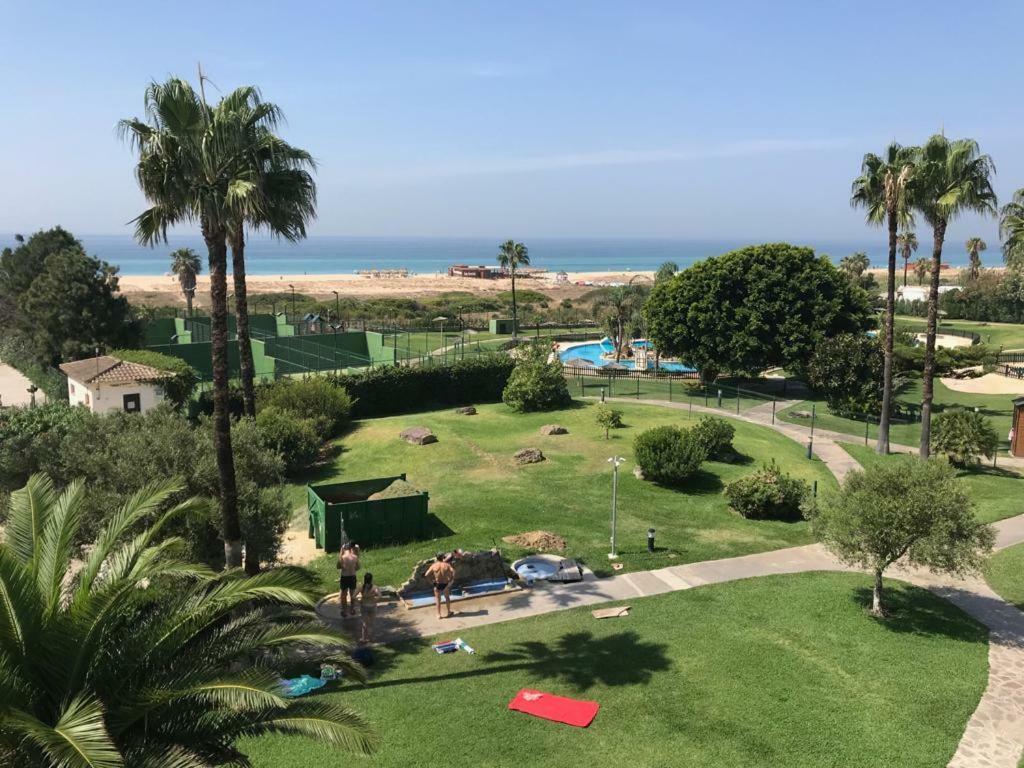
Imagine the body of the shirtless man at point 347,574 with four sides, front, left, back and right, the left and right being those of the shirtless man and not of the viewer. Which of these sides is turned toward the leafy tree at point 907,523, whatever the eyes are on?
right

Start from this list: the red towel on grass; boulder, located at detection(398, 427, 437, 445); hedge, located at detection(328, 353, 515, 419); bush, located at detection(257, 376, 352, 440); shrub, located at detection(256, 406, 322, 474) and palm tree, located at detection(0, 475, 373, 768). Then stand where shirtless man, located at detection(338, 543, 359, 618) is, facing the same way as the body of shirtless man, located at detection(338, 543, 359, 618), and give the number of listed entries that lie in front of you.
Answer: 4

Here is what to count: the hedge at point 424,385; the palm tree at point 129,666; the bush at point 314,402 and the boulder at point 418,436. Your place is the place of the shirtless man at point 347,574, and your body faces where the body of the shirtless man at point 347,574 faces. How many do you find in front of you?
3

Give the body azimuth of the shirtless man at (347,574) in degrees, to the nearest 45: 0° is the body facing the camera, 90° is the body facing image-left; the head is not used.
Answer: approximately 180°

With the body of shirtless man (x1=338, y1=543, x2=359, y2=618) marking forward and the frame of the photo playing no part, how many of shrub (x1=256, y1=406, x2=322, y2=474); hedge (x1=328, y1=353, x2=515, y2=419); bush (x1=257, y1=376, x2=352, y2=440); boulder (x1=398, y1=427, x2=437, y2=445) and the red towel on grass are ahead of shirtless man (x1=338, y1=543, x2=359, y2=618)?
4

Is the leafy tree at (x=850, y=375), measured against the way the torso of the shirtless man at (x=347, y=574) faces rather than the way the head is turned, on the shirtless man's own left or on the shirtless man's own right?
on the shirtless man's own right

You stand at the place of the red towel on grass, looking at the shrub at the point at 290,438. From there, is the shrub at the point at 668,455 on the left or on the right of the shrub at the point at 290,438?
right
